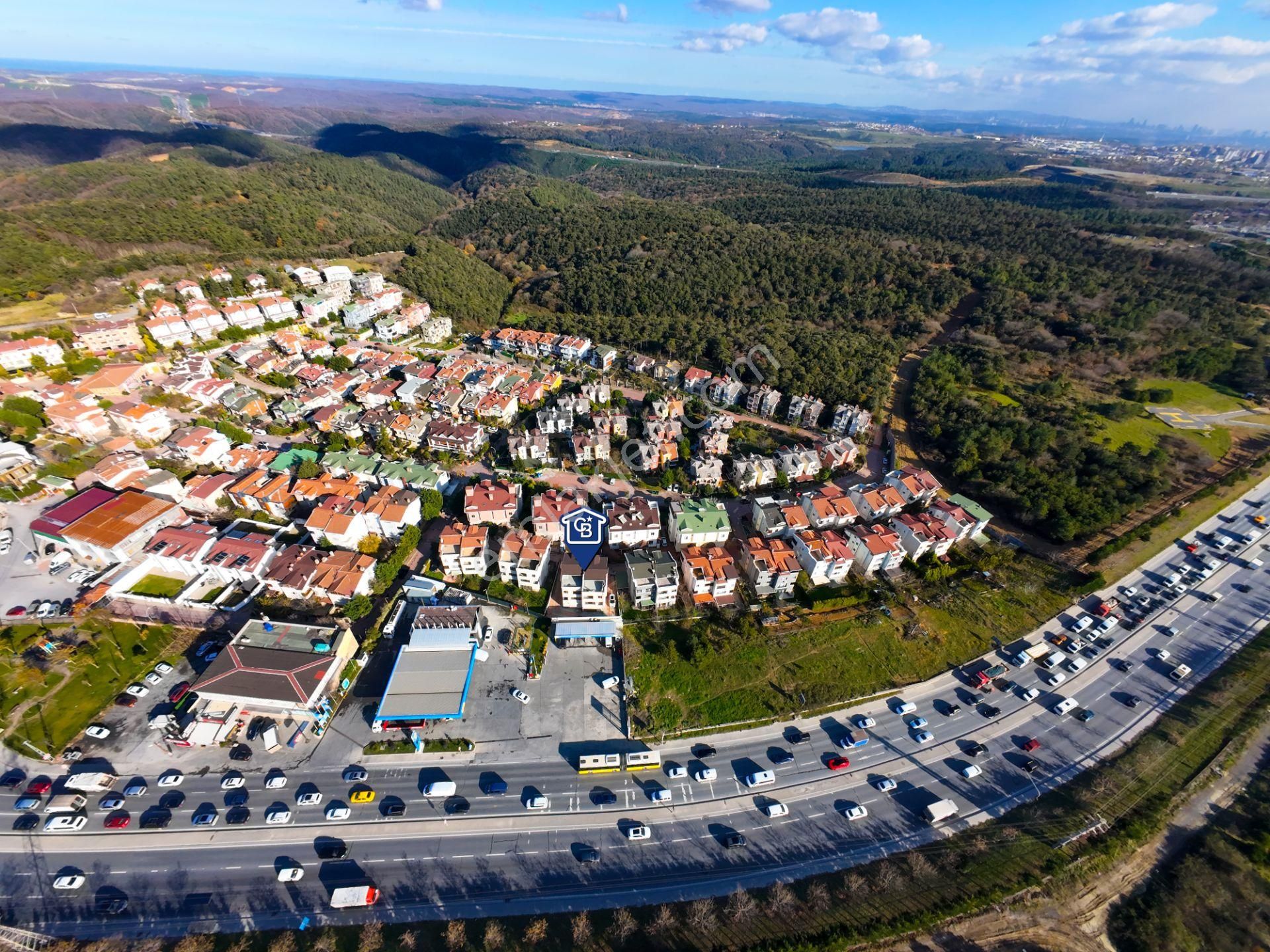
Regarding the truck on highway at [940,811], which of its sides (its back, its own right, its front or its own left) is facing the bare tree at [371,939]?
back

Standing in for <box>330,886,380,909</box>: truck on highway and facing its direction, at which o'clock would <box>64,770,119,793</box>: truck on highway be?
<box>64,770,119,793</box>: truck on highway is roughly at 8 o'clock from <box>330,886,380,909</box>: truck on highway.

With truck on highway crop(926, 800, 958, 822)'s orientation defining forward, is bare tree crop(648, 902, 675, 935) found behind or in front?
behind

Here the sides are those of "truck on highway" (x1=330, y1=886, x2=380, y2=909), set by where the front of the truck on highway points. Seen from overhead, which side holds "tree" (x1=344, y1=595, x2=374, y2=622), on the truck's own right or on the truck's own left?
on the truck's own left

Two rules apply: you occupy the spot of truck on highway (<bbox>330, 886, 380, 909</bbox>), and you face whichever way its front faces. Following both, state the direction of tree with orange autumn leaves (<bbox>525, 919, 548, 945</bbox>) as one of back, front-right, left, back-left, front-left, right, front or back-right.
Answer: front-right

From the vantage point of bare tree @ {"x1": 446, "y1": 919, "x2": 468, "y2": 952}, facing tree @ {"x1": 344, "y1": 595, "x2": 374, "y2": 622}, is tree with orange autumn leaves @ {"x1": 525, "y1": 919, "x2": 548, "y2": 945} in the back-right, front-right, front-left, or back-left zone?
back-right

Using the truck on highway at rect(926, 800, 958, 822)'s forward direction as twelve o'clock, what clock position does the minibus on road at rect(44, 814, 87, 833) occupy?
The minibus on road is roughly at 6 o'clock from the truck on highway.

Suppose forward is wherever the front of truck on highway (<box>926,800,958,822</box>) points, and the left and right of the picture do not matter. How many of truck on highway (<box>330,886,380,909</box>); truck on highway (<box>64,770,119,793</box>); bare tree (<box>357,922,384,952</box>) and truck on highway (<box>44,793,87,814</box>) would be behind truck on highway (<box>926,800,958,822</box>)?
4

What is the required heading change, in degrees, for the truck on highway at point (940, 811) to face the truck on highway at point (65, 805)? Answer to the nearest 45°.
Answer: approximately 180°

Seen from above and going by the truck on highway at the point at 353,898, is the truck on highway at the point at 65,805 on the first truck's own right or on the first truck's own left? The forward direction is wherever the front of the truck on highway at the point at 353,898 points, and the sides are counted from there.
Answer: on the first truck's own left

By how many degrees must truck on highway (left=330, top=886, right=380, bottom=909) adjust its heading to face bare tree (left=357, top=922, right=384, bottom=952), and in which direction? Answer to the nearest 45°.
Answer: approximately 90° to its right

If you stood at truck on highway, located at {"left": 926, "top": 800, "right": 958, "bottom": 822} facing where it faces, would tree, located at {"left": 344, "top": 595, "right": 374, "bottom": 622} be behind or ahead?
behind

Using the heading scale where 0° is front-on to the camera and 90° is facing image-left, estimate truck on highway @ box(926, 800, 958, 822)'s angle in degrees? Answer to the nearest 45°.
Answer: approximately 225°

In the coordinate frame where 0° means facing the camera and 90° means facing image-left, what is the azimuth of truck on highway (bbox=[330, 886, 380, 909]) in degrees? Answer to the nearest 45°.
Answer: approximately 270°

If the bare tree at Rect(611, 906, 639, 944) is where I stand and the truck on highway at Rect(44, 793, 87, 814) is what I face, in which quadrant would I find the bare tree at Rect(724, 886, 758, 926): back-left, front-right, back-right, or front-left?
back-right

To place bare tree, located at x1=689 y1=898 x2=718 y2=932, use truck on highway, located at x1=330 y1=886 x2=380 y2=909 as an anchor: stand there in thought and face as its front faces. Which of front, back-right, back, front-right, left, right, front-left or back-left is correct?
front-right
